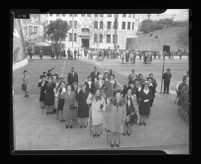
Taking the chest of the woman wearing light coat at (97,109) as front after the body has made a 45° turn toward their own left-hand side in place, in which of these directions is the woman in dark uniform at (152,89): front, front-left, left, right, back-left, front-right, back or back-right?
front-left

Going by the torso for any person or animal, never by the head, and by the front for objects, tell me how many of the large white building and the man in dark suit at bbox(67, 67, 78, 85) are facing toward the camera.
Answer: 2

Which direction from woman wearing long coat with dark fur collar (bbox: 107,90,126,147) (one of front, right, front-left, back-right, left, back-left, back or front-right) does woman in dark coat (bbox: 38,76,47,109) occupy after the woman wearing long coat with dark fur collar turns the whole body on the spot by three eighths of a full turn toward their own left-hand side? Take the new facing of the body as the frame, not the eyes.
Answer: back-left

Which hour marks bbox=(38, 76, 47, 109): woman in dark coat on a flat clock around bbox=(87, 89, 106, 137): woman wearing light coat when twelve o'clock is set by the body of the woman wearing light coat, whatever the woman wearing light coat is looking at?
The woman in dark coat is roughly at 5 o'clock from the woman wearing light coat.

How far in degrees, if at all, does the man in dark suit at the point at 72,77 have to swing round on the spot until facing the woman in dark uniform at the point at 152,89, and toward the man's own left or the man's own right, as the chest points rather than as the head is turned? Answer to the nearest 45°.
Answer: approximately 90° to the man's own left

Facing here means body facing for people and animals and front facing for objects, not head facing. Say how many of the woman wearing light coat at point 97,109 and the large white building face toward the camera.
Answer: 2

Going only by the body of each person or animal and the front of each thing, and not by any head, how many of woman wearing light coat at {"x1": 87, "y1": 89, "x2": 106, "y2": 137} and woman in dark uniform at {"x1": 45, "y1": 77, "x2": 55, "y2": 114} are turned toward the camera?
2

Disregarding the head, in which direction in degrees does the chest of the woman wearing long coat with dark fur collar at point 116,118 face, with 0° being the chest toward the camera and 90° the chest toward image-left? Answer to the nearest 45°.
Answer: approximately 0°
